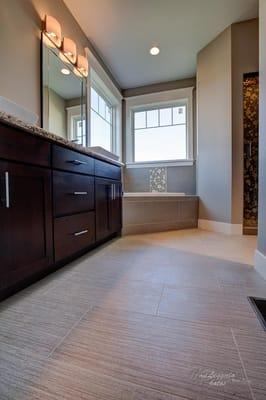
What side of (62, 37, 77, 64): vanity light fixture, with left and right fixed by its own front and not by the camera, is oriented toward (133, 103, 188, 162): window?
left

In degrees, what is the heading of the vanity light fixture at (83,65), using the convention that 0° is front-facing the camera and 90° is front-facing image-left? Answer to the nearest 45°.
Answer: approximately 315°

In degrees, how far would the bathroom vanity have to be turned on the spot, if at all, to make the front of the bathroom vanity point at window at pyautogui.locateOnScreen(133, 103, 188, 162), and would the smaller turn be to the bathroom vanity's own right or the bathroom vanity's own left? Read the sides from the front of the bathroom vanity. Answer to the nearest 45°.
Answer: approximately 90° to the bathroom vanity's own left

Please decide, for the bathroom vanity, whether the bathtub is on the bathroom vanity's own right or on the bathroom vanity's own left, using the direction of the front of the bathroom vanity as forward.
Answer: on the bathroom vanity's own left

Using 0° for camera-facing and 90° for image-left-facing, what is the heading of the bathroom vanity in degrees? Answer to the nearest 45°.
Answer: approximately 315°

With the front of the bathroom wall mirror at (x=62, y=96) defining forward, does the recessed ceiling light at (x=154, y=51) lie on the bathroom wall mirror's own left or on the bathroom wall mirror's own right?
on the bathroom wall mirror's own left

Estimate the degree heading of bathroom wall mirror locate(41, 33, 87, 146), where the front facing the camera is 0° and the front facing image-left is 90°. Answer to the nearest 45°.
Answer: approximately 315°

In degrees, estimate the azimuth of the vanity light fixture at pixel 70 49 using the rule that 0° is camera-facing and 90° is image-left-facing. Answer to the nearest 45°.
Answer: approximately 315°
